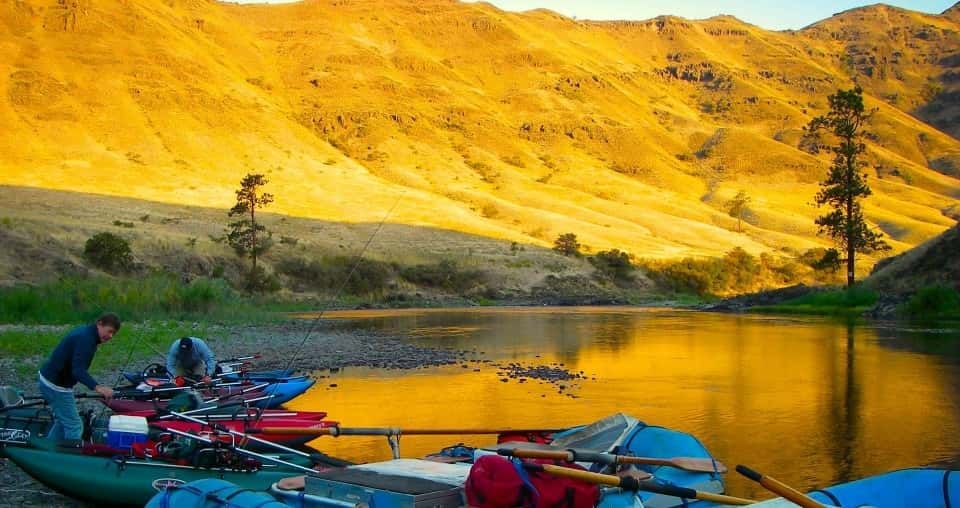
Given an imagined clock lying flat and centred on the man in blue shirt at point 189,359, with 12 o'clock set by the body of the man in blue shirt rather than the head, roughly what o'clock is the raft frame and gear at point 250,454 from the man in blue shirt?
The raft frame and gear is roughly at 12 o'clock from the man in blue shirt.

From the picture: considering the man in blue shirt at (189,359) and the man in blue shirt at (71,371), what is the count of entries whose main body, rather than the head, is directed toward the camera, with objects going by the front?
1

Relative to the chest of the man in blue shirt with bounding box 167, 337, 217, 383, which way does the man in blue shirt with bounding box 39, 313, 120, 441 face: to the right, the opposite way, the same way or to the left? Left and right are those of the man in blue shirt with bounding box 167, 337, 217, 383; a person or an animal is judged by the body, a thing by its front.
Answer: to the left

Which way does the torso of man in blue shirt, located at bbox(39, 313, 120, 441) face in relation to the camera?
to the viewer's right

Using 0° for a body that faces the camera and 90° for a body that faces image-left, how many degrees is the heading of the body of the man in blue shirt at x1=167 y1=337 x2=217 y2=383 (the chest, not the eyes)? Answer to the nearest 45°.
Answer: approximately 0°
